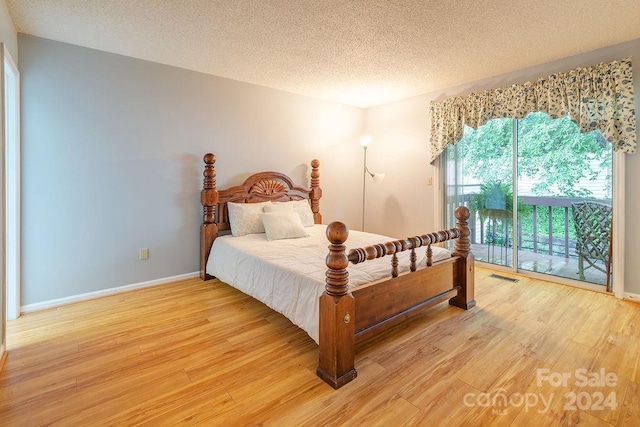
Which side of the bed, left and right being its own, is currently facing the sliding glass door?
left

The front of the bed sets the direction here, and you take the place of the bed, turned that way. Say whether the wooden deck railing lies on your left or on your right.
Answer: on your left

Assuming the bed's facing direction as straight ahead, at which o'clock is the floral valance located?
The floral valance is roughly at 10 o'clock from the bed.

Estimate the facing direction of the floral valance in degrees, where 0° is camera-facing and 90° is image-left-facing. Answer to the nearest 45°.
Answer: approximately 45°

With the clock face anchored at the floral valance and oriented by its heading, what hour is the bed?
The bed is roughly at 12 o'clock from the floral valance.
